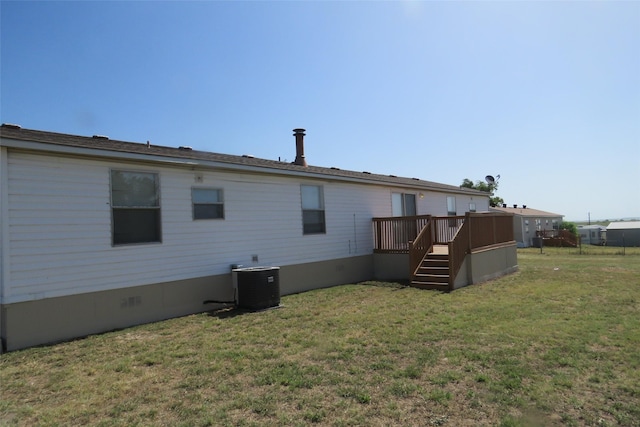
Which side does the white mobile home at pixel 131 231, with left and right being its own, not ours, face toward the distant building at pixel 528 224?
left

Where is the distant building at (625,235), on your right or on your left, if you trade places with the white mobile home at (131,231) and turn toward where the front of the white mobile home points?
on your left

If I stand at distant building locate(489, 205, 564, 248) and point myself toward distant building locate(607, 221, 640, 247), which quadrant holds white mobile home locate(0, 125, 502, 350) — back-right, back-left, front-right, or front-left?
back-right

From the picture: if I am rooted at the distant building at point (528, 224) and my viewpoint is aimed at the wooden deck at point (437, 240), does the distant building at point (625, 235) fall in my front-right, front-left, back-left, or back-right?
back-left
